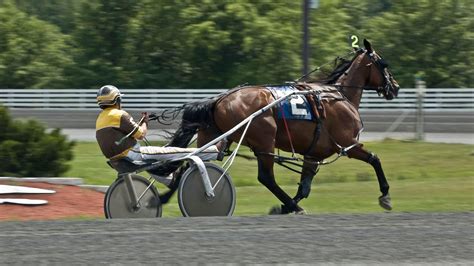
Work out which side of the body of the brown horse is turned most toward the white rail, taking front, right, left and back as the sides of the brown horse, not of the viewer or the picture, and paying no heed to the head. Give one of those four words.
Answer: left

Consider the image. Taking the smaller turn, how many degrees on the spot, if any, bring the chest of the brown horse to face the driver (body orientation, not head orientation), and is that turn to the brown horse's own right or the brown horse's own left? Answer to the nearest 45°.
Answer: approximately 135° to the brown horse's own right

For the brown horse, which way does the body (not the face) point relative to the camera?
to the viewer's right
